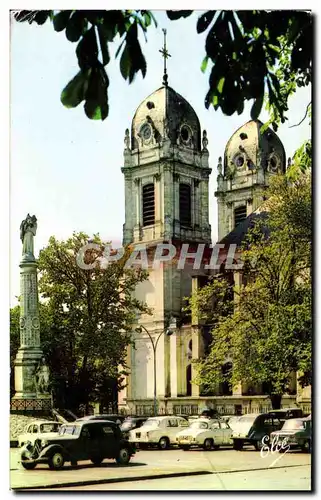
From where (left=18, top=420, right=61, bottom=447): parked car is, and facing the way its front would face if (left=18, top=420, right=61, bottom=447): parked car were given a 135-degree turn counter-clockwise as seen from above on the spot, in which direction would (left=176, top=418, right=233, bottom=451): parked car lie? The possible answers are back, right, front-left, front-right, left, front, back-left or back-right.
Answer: front

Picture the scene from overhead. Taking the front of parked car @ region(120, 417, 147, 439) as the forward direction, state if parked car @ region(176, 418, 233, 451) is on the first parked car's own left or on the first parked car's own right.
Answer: on the first parked car's own left

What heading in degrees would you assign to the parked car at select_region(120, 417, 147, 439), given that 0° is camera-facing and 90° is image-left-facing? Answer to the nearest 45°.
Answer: approximately 45°

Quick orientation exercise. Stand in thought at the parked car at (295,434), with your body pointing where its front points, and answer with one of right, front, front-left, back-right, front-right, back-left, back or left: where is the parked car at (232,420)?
right

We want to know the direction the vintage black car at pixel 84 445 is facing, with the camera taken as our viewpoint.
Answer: facing the viewer and to the left of the viewer
